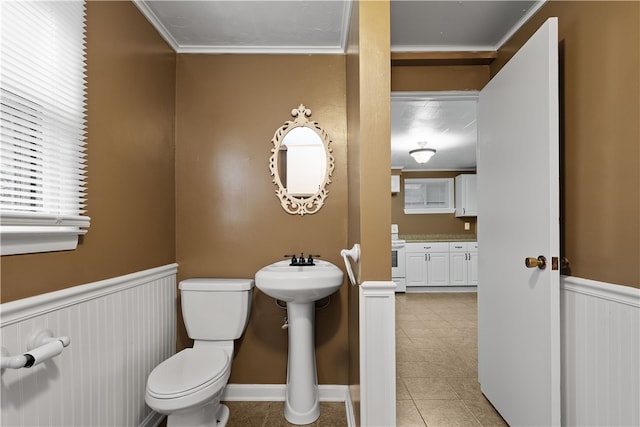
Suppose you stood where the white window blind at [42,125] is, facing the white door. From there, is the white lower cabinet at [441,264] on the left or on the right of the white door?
left

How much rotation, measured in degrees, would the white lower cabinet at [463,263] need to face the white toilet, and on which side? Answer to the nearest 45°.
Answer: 0° — it already faces it

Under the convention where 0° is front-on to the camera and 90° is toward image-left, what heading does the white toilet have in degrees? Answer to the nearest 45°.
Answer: approximately 45°

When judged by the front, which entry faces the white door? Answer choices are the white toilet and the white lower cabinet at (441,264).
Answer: the white lower cabinet
